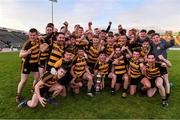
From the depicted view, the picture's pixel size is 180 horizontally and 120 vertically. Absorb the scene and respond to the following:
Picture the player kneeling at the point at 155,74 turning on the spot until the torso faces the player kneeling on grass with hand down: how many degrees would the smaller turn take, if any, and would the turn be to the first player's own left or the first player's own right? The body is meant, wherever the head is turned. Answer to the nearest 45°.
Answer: approximately 45° to the first player's own right

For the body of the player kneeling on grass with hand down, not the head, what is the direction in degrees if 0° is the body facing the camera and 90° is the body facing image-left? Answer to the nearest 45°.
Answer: approximately 315°

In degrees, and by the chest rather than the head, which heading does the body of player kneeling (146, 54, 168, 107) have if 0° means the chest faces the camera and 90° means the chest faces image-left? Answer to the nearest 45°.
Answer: approximately 0°

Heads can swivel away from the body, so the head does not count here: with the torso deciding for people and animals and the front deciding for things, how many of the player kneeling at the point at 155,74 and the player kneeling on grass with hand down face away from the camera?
0
